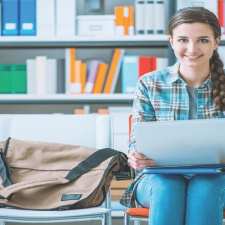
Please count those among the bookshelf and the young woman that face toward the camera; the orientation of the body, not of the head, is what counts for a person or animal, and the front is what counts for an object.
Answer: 2

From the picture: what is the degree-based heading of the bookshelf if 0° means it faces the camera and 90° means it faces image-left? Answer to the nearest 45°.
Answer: approximately 0°

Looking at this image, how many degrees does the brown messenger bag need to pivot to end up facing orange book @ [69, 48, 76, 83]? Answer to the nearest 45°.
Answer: approximately 180°

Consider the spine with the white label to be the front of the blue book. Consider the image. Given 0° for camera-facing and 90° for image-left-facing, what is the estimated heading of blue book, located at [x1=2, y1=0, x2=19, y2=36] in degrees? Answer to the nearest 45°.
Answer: approximately 0°

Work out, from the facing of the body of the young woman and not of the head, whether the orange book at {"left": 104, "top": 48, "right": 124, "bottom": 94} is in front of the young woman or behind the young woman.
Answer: behind

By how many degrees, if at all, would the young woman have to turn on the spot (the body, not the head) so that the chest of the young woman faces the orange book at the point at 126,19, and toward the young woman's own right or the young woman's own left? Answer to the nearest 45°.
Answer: approximately 180°
